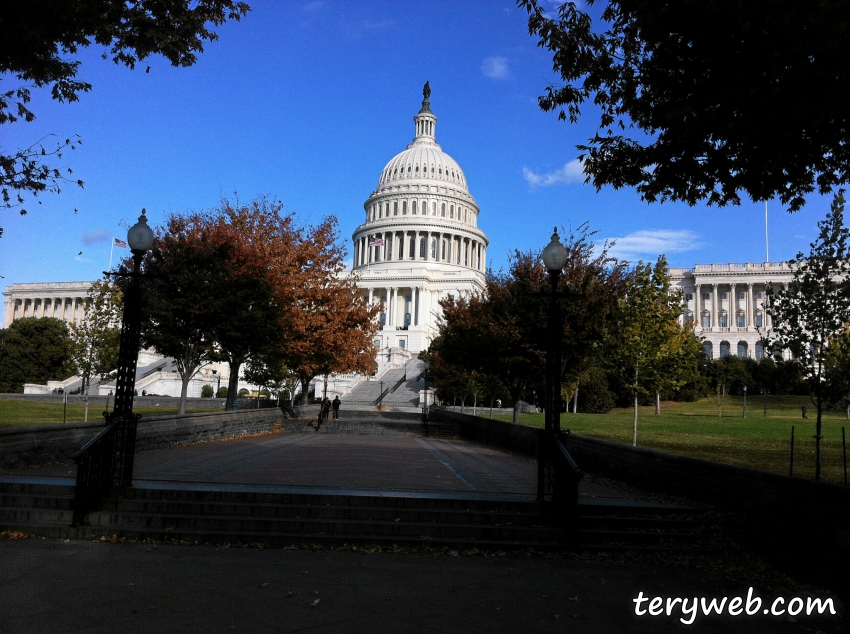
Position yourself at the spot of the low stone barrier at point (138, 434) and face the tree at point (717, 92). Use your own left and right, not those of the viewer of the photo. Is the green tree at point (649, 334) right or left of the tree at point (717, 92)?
left

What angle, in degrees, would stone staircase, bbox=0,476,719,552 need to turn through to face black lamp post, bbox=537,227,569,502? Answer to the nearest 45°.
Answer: approximately 90° to its left

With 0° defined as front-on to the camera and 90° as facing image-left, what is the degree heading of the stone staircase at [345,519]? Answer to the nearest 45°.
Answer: approximately 0°

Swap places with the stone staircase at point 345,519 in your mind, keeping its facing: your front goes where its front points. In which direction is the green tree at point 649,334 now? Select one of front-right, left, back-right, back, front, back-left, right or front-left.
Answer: back-left

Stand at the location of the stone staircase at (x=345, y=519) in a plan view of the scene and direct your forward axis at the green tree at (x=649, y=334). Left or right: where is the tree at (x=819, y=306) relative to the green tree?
right

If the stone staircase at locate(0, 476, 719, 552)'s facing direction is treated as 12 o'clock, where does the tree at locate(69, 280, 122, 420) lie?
The tree is roughly at 5 o'clock from the stone staircase.

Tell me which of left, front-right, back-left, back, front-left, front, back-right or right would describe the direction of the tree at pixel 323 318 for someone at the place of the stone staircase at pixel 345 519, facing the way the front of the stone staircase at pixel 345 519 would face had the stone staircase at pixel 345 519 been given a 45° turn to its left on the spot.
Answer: back-left

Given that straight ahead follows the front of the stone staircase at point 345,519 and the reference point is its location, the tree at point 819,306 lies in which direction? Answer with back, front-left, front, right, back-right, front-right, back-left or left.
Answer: left

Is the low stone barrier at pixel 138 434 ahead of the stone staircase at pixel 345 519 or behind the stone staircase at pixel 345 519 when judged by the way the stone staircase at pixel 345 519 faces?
behind
